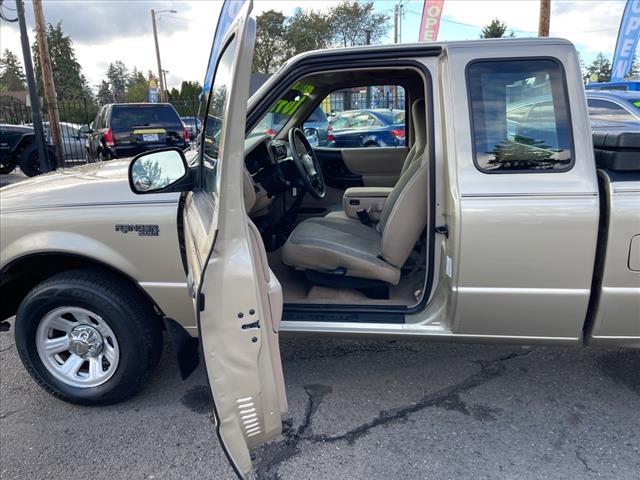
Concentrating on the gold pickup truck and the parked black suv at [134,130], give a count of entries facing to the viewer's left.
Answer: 1

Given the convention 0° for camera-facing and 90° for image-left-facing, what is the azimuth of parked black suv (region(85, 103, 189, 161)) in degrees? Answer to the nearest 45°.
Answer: approximately 180°

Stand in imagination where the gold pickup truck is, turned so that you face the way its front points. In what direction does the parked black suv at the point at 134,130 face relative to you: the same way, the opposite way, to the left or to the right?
to the right

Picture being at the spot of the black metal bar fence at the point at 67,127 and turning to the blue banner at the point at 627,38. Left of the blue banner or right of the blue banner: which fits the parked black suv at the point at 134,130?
right

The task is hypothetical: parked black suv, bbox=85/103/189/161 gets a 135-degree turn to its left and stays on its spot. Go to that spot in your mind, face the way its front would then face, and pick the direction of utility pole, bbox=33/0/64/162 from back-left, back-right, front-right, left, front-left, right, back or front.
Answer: right

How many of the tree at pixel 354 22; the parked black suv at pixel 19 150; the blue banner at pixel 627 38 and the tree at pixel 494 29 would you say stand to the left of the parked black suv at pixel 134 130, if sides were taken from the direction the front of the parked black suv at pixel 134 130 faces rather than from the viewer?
1

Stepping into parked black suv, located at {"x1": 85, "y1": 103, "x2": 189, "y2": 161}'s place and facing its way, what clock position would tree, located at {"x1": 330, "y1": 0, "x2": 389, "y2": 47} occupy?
The tree is roughly at 1 o'clock from the parked black suv.

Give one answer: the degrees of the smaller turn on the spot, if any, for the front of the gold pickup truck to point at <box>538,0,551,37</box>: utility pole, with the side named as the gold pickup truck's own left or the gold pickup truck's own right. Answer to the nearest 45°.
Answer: approximately 135° to the gold pickup truck's own right

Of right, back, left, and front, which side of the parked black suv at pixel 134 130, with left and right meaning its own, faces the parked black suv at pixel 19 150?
left

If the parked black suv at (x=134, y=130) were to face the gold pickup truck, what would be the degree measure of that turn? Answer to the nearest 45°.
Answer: approximately 180°

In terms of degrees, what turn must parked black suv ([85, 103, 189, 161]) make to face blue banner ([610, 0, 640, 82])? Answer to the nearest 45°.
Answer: approximately 90° to its right

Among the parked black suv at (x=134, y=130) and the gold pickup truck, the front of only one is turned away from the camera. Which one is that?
the parked black suv

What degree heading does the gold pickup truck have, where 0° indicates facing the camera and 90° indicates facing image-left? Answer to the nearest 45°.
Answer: approximately 90°

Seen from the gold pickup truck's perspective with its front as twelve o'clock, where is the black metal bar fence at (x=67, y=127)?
The black metal bar fence is roughly at 2 o'clock from the gold pickup truck.

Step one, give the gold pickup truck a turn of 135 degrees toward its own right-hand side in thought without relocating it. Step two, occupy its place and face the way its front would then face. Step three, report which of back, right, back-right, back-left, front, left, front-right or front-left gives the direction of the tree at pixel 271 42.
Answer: front-left

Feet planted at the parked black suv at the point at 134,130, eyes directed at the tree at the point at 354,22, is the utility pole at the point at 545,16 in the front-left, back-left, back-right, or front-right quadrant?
front-right
